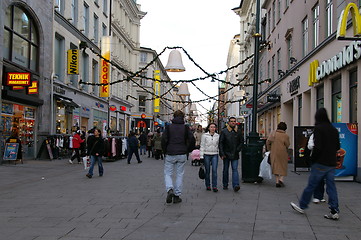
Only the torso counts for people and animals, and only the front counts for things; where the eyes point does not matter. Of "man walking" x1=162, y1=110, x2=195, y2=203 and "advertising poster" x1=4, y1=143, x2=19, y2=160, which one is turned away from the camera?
the man walking

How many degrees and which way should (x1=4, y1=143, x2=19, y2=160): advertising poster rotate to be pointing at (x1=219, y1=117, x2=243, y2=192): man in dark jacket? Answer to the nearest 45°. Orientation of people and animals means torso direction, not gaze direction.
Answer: approximately 45° to its left

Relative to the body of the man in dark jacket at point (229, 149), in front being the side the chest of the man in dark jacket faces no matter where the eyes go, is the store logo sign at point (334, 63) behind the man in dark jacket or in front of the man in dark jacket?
behind

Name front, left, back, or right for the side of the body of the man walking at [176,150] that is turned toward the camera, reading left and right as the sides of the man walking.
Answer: back

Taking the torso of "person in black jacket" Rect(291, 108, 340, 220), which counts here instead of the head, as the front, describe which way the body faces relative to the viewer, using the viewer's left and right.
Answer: facing away from the viewer and to the left of the viewer

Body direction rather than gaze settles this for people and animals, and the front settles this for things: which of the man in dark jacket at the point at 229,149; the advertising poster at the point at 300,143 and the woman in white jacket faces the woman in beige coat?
the advertising poster

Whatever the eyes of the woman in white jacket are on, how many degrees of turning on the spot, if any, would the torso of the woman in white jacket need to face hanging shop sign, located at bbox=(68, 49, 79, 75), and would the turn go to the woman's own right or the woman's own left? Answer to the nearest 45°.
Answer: approximately 135° to the woman's own right

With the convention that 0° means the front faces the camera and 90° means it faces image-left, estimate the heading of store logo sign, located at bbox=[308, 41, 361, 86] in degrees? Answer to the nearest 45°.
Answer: approximately 45°

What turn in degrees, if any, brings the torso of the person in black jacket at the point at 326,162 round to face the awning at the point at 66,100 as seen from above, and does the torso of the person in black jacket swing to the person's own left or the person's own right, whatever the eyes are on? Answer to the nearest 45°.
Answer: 0° — they already face it

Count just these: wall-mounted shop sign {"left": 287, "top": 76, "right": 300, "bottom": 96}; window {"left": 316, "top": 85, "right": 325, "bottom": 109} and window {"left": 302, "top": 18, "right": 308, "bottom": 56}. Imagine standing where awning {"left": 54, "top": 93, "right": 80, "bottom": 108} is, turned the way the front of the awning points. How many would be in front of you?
3

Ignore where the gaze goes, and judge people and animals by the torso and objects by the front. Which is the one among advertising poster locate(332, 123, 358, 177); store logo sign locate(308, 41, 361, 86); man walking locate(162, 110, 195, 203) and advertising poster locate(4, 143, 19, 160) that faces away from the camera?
the man walking
